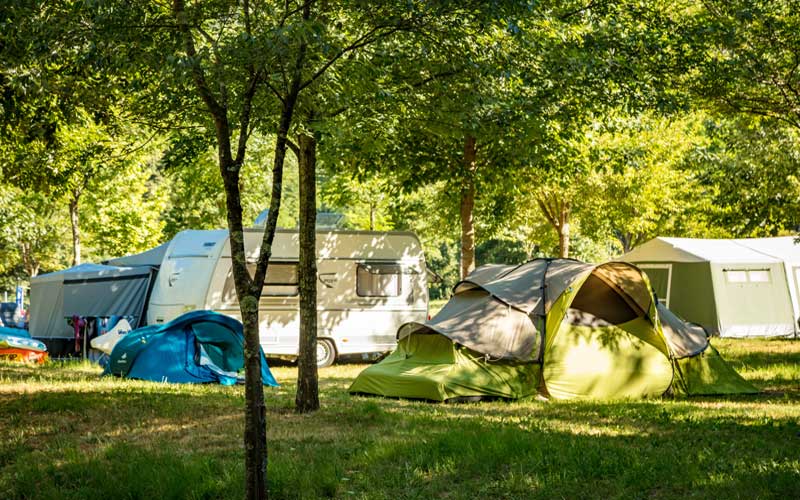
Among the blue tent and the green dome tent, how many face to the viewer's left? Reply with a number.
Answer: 0

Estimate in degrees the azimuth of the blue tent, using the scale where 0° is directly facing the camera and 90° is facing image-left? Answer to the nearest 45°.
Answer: approximately 315°

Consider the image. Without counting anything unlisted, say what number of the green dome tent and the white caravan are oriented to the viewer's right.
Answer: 0

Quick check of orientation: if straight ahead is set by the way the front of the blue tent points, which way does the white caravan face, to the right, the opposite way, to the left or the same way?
to the right

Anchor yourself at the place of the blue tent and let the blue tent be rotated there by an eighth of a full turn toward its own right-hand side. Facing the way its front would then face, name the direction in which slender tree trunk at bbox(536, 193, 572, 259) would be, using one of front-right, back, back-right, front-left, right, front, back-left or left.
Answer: back-left

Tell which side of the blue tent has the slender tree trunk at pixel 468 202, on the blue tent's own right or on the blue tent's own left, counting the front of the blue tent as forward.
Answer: on the blue tent's own left

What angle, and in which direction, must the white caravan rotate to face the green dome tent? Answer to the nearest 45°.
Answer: approximately 90° to its left

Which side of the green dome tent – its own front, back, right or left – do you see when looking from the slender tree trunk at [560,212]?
back

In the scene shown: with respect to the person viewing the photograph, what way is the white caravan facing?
facing the viewer and to the left of the viewer

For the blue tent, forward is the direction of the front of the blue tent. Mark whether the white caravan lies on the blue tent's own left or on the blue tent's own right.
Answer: on the blue tent's own left

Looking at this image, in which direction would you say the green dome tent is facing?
toward the camera
